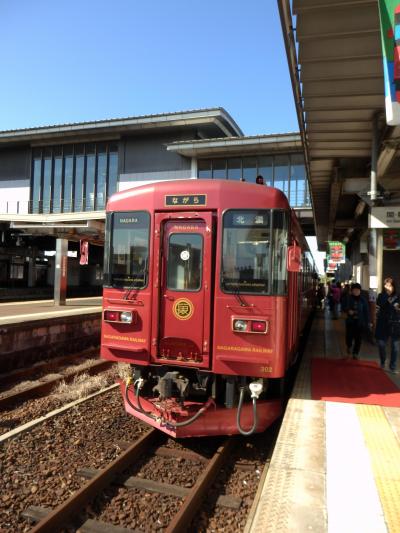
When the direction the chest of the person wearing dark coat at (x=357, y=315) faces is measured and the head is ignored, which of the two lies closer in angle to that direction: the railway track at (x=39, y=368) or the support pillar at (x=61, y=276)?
the railway track

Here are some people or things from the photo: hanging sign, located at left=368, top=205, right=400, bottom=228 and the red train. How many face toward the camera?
2

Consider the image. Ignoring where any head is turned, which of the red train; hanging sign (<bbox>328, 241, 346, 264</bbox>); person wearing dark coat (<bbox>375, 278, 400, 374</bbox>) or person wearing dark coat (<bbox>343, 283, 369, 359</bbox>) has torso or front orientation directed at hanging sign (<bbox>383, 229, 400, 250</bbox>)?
hanging sign (<bbox>328, 241, 346, 264</bbox>)

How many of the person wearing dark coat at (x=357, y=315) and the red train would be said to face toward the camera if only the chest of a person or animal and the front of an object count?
2

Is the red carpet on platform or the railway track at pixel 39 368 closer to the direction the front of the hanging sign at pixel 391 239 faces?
the red carpet on platform

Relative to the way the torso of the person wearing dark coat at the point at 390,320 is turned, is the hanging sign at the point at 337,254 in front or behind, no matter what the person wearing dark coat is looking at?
behind

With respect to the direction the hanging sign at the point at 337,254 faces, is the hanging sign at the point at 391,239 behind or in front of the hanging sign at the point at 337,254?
in front

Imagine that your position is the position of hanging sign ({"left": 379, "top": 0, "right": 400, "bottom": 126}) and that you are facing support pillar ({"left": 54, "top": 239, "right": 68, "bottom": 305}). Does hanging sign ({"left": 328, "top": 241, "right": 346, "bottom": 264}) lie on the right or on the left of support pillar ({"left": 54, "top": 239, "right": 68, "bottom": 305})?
right

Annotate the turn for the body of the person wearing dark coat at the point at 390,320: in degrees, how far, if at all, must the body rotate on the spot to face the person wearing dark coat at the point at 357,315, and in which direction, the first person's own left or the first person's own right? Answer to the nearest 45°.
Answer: approximately 135° to the first person's own right
